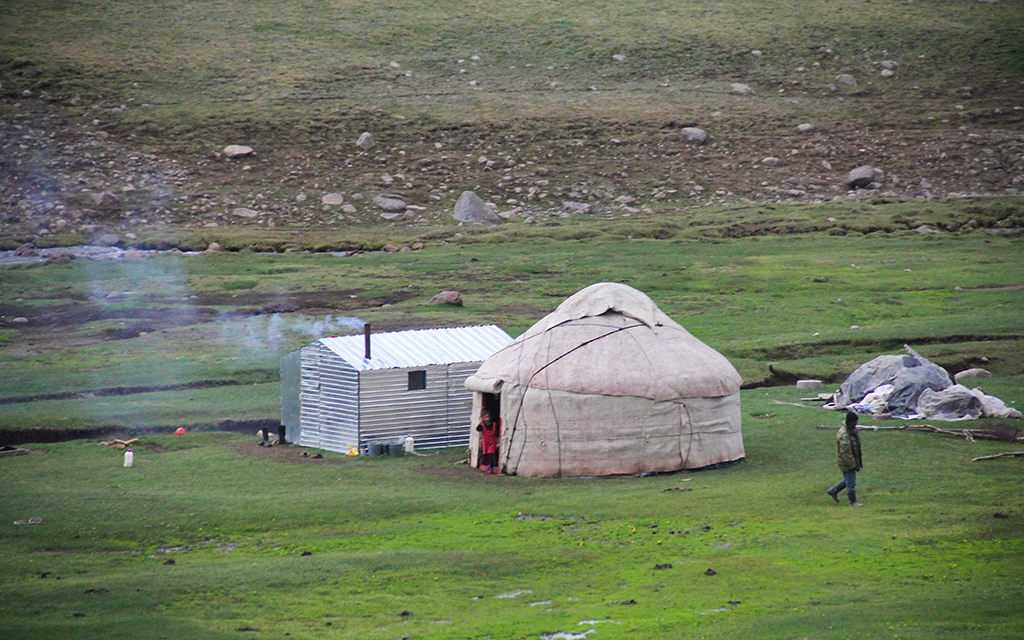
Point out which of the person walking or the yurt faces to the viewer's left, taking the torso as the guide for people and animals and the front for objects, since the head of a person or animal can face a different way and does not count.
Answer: the yurt

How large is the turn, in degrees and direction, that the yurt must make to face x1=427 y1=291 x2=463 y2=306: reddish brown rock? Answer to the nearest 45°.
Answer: approximately 90° to its right

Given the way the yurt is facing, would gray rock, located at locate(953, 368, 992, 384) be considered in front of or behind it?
behind

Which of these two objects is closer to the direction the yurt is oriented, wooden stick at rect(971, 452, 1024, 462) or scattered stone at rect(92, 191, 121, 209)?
the scattered stone

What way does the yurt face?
to the viewer's left

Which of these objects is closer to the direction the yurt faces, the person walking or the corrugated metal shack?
the corrugated metal shack
